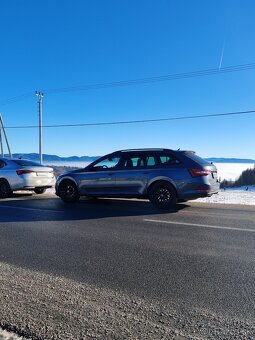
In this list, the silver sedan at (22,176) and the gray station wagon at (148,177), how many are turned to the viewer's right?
0

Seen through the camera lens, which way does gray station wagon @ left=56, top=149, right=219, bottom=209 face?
facing away from the viewer and to the left of the viewer

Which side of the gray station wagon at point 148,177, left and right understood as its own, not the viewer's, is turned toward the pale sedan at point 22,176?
front

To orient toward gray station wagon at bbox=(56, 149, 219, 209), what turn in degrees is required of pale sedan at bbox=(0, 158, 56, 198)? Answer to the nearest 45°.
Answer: approximately 180°

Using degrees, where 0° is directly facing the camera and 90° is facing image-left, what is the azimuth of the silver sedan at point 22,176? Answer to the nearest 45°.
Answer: approximately 135°
